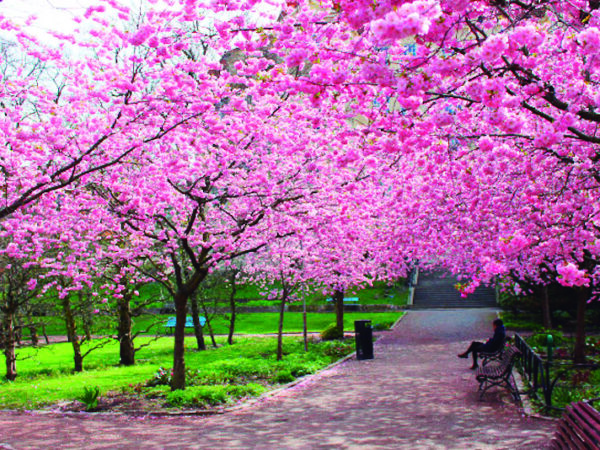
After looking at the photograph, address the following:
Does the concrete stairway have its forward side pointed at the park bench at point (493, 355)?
yes

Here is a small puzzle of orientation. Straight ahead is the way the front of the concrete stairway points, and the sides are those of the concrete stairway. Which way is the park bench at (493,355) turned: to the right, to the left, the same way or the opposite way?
to the right

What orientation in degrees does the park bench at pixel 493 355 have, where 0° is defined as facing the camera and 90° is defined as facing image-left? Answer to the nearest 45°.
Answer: approximately 90°

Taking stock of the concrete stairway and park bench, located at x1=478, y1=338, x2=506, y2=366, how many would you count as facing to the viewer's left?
1

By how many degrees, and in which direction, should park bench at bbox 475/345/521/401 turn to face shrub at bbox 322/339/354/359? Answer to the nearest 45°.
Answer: approximately 45° to its right

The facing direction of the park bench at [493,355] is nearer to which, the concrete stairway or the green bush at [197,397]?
the green bush

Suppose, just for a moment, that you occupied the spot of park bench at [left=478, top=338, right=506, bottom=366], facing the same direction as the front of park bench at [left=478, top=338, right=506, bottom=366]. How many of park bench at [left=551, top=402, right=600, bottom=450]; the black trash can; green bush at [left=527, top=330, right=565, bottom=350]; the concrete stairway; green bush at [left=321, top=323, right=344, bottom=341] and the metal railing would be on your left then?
2

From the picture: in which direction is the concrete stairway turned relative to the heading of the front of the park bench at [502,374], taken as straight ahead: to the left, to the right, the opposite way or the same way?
to the left

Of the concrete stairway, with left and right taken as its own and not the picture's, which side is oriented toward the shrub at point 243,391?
front

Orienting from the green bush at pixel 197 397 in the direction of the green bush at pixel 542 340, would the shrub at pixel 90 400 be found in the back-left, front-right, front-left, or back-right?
back-left

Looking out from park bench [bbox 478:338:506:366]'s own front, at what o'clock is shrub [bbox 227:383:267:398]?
The shrub is roughly at 11 o'clock from the park bench.

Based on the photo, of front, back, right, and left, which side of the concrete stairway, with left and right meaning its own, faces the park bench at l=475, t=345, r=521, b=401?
front

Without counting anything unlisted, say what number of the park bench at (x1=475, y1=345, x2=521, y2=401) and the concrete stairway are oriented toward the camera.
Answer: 1

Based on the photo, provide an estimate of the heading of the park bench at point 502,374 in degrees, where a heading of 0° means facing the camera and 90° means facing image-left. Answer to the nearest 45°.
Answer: approximately 90°
